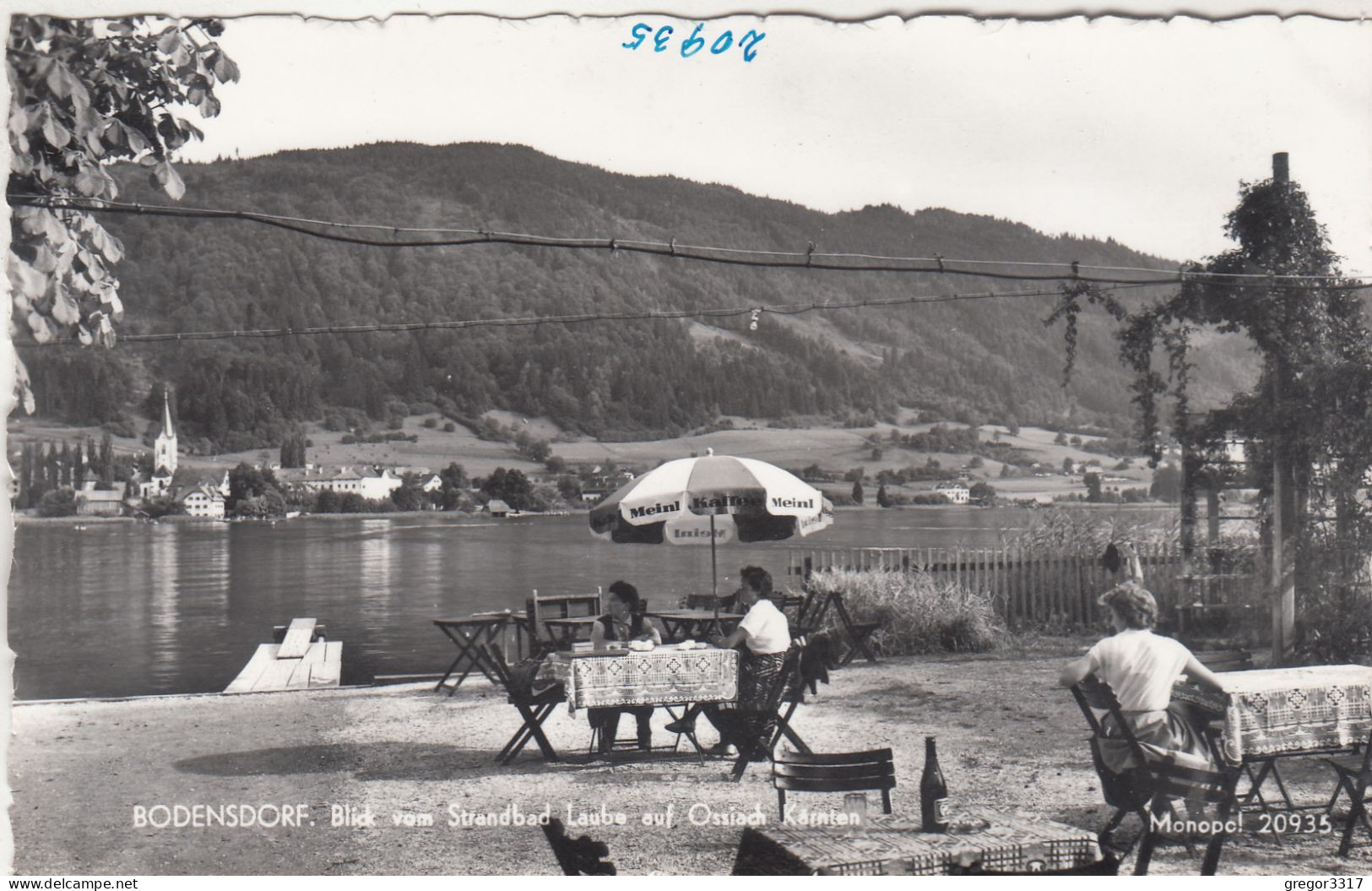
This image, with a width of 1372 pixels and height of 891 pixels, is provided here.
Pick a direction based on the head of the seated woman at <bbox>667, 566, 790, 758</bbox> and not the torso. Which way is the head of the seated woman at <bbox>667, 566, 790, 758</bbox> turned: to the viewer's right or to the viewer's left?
to the viewer's left

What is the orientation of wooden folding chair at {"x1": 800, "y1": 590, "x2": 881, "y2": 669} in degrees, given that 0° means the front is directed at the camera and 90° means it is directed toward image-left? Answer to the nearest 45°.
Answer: approximately 270°

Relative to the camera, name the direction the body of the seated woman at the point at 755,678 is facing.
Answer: to the viewer's left

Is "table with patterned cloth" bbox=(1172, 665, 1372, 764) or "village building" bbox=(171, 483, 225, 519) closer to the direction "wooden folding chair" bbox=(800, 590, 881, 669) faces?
the table with patterned cloth

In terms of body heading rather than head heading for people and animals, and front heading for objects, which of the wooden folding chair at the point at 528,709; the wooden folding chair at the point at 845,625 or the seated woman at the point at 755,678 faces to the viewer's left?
the seated woman

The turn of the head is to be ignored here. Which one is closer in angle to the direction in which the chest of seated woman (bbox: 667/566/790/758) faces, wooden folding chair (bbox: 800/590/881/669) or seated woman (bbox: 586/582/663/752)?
the seated woman

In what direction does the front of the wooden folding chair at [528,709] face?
to the viewer's right

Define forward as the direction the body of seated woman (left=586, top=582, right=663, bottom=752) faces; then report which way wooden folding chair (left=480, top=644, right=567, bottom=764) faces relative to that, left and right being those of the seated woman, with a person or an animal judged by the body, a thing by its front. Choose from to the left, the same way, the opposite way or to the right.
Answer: to the left

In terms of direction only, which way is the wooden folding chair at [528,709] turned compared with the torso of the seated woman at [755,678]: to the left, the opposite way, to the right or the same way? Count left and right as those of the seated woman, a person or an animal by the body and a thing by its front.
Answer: the opposite way

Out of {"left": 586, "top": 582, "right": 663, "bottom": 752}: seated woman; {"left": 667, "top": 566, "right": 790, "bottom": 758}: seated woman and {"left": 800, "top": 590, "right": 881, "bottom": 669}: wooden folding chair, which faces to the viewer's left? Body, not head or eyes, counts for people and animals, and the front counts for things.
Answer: {"left": 667, "top": 566, "right": 790, "bottom": 758}: seated woman

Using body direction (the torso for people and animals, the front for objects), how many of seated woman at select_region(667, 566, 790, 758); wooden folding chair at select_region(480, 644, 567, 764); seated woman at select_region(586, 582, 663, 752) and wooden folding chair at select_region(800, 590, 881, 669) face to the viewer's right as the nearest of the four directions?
2
